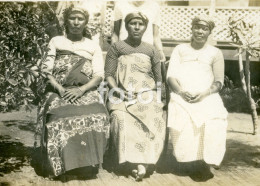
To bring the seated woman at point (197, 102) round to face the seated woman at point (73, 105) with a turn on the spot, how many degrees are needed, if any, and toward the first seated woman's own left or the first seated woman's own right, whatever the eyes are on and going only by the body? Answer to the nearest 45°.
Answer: approximately 90° to the first seated woman's own right

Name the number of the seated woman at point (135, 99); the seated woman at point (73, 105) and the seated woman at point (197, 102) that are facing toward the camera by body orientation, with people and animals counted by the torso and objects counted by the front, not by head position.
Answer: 3

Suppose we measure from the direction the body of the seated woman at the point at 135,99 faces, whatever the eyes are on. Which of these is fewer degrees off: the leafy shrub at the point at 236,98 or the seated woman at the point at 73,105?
the seated woman

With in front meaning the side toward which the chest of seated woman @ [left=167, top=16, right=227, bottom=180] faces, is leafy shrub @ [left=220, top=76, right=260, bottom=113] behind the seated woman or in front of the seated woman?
behind

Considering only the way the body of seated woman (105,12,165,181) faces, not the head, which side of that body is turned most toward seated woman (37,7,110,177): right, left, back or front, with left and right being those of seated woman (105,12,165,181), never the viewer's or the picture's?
right

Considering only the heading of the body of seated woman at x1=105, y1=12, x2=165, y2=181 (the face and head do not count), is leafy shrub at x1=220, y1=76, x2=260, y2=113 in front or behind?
behind
